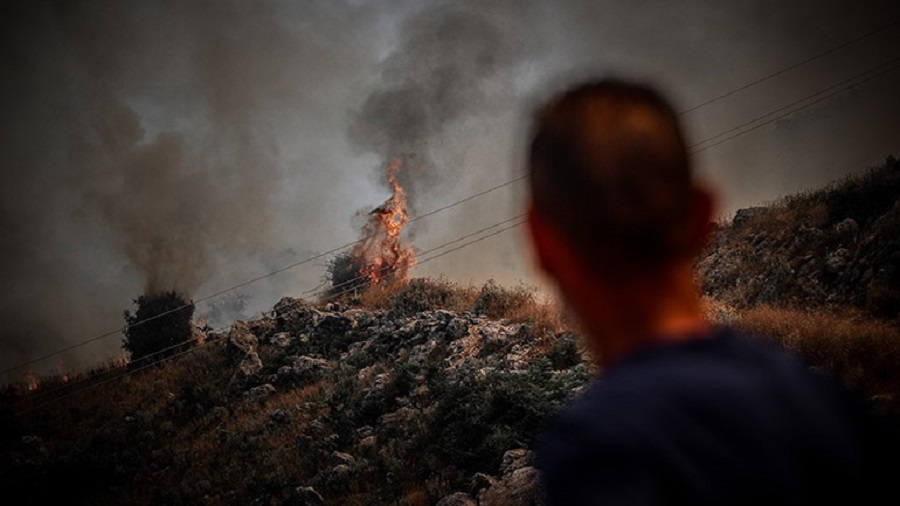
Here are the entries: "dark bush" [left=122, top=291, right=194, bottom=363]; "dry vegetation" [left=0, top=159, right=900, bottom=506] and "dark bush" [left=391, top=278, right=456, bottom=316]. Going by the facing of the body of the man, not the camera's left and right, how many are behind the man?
0

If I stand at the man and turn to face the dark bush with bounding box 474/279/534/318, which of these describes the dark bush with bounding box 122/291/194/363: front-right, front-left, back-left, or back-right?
front-left

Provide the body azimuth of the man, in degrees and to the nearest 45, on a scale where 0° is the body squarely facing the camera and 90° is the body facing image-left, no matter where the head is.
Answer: approximately 135°

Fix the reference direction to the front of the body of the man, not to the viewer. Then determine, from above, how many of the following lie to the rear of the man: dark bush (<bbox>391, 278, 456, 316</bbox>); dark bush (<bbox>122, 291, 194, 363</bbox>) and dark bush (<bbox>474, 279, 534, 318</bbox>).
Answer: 0

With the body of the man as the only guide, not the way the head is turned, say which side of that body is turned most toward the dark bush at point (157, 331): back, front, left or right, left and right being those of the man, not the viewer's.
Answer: front

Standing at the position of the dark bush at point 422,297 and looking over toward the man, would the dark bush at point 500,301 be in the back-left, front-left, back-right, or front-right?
front-left

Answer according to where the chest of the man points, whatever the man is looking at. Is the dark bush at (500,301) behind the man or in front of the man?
in front

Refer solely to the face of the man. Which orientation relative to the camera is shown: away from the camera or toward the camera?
away from the camera
